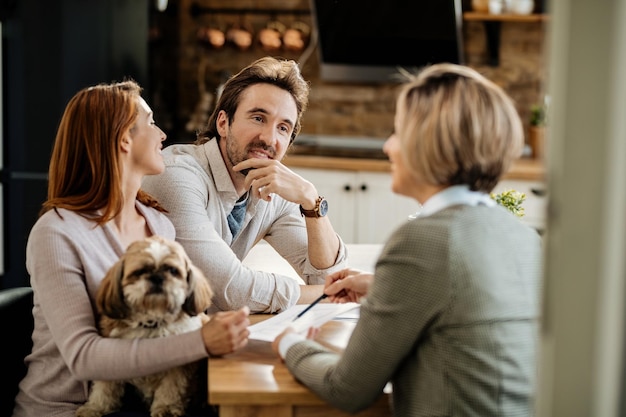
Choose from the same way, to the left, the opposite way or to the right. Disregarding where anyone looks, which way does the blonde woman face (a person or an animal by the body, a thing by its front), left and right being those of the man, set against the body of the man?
the opposite way

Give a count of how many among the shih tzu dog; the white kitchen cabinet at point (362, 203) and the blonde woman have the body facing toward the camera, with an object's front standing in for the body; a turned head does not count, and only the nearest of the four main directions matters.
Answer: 2

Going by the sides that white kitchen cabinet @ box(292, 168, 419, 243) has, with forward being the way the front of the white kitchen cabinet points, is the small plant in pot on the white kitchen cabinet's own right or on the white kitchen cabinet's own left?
on the white kitchen cabinet's own left

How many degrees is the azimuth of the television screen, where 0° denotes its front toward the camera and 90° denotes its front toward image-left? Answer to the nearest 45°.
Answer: approximately 0°

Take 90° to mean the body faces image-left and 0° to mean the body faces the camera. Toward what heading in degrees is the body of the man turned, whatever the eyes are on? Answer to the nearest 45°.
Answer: approximately 315°

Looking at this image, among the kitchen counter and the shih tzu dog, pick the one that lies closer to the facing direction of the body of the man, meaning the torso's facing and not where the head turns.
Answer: the shih tzu dog

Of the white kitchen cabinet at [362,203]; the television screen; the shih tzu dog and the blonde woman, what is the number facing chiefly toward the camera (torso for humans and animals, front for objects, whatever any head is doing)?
3

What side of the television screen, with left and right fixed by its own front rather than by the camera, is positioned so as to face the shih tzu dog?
front

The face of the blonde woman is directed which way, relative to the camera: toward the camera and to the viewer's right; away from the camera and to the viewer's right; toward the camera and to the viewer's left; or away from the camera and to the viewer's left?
away from the camera and to the viewer's left
